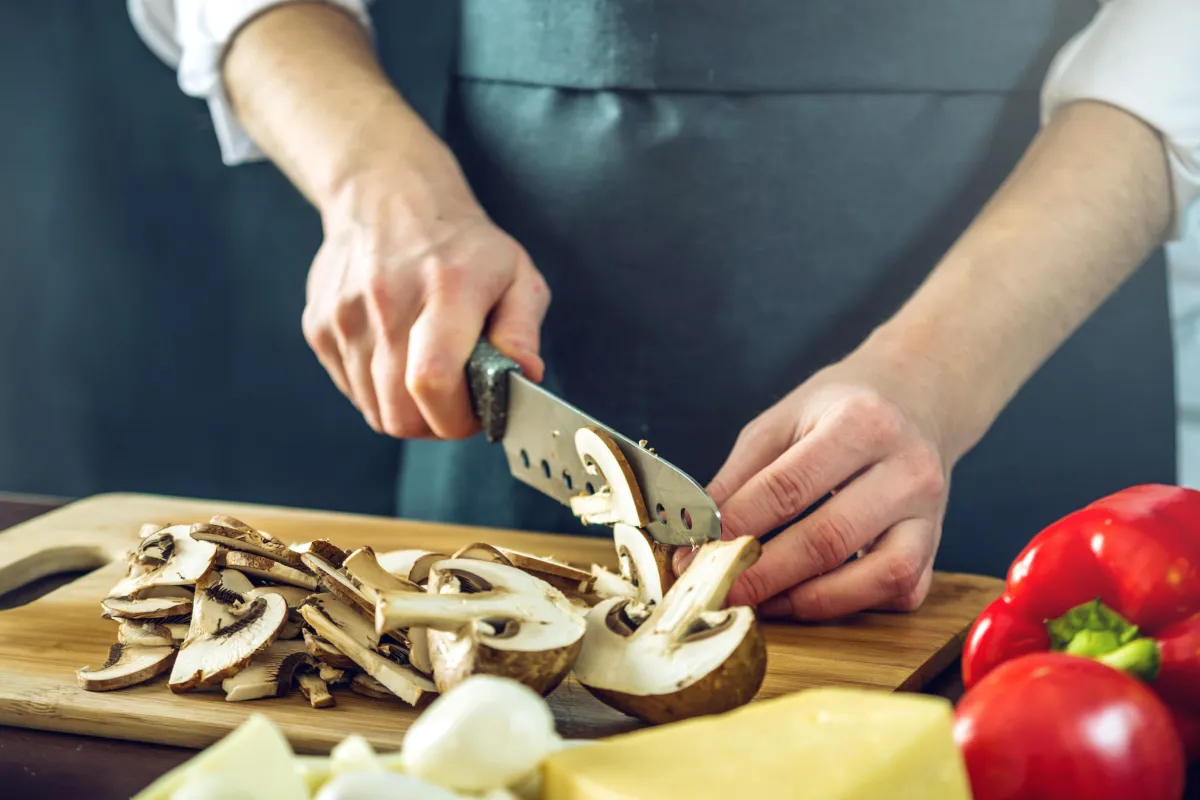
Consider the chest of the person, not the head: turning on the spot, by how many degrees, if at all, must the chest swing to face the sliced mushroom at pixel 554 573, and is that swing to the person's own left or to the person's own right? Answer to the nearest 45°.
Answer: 0° — they already face it

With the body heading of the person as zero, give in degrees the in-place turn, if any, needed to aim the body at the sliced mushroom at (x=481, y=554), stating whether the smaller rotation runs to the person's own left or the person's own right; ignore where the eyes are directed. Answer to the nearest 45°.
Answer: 0° — they already face it

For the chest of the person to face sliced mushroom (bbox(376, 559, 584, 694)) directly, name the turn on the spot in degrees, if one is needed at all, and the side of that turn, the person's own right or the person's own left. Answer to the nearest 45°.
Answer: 0° — they already face it

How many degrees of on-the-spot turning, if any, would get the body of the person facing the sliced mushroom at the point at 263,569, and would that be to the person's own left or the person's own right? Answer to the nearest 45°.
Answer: approximately 45° to the person's own right

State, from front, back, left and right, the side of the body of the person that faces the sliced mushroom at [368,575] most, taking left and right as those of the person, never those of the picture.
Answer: front

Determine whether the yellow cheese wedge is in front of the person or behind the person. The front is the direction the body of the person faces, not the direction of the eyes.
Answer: in front

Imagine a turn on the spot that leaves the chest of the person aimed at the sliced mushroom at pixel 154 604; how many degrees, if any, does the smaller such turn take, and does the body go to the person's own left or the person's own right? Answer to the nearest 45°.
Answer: approximately 45° to the person's own right

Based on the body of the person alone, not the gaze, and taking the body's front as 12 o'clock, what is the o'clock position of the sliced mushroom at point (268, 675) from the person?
The sliced mushroom is roughly at 1 o'clock from the person.

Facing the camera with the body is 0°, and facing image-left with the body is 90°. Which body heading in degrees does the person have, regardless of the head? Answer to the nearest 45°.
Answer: approximately 0°

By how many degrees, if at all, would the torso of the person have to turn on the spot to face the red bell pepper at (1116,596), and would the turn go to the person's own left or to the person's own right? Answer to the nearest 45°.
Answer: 0° — they already face it
